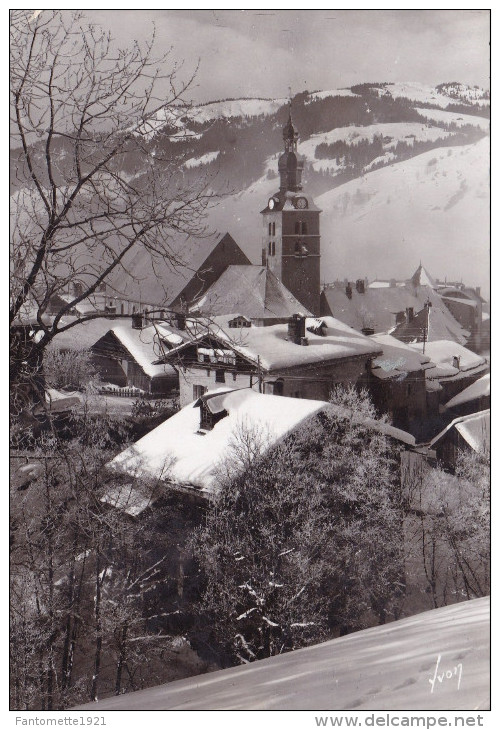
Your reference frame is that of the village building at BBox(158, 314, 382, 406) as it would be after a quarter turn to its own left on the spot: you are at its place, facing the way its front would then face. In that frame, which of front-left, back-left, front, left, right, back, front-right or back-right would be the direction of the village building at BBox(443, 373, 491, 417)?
front-left

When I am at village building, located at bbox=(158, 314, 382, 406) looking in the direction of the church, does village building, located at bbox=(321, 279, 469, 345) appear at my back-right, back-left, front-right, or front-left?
front-right

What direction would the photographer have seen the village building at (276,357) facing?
facing the viewer and to the left of the viewer
